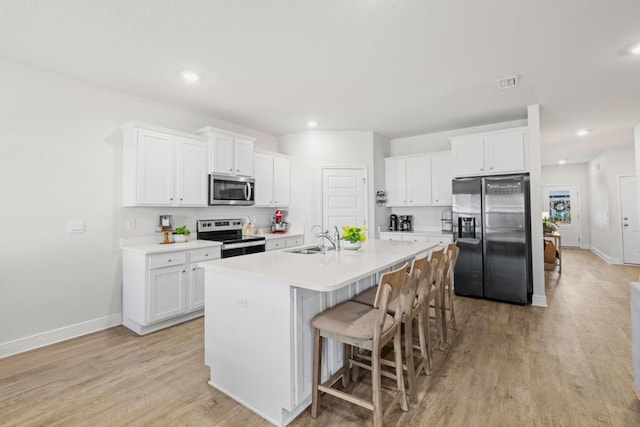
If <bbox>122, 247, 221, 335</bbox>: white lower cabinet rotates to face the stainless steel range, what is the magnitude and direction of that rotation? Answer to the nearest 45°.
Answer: approximately 90° to its left

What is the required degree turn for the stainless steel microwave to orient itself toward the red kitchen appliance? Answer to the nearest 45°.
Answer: approximately 90° to its left

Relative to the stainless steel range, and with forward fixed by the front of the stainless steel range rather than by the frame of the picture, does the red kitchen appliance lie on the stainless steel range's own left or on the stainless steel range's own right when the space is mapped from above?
on the stainless steel range's own left

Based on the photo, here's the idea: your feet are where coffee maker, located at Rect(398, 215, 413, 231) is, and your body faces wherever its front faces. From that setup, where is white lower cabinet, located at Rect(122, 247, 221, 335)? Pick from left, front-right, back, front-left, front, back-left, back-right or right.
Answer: front-right

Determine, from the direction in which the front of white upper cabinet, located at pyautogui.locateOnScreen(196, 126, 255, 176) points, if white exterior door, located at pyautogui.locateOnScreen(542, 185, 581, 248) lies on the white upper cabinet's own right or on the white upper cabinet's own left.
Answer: on the white upper cabinet's own left

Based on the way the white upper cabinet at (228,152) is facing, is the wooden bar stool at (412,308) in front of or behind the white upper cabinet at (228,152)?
in front

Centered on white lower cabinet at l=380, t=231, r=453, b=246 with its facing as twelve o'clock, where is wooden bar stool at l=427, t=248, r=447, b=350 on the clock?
The wooden bar stool is roughly at 12 o'clock from the white lower cabinet.

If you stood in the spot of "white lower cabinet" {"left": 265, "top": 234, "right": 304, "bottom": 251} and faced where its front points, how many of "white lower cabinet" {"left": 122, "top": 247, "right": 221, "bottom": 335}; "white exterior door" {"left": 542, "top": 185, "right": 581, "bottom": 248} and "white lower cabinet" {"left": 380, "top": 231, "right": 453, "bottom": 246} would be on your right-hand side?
1

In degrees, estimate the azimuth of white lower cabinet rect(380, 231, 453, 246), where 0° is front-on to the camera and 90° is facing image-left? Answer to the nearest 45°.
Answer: approximately 0°

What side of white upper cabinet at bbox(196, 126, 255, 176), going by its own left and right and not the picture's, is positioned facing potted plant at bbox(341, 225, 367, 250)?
front

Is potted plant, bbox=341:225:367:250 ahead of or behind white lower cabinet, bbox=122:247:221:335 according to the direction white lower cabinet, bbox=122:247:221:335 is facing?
ahead
